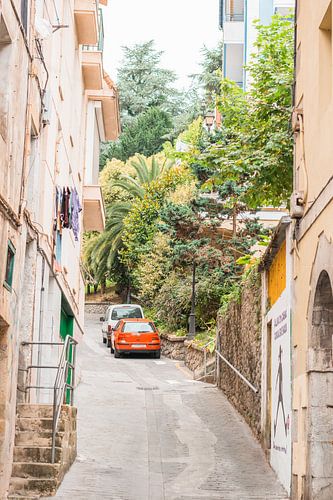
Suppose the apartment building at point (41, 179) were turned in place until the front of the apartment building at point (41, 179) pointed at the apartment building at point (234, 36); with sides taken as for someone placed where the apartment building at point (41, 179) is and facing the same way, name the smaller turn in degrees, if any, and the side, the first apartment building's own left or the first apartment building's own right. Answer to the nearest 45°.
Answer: approximately 90° to the first apartment building's own left

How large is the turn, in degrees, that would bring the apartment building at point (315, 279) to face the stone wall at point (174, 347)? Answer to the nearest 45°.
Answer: approximately 90° to its right

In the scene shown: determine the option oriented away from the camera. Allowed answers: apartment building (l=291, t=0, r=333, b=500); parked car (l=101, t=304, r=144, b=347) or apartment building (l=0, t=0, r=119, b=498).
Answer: the parked car

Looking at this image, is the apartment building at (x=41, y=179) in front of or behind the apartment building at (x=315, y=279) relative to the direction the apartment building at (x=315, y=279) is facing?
in front

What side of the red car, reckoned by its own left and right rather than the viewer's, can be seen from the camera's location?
back

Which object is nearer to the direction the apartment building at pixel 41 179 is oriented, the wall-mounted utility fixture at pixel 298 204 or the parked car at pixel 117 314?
the wall-mounted utility fixture

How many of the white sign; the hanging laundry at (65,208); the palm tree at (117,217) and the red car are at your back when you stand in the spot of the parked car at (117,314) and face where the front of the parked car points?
3

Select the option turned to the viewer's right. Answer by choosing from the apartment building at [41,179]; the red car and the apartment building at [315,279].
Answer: the apartment building at [41,179]

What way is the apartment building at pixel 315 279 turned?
to the viewer's left

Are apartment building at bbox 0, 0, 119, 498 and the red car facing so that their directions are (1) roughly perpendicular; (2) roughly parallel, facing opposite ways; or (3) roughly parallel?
roughly perpendicular

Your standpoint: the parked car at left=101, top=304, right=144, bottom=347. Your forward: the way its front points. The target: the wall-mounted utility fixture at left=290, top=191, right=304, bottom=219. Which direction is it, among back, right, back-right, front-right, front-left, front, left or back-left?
back

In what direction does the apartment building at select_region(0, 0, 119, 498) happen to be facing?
to the viewer's right
